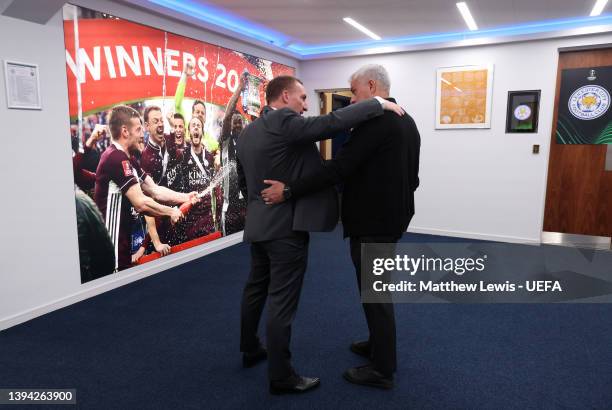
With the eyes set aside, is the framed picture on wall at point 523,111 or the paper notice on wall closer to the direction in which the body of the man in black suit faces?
the paper notice on wall

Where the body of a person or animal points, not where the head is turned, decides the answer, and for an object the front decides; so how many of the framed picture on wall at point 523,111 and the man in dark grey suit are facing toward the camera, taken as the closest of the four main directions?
1

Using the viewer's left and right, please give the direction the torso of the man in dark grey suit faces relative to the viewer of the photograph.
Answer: facing away from the viewer and to the right of the viewer

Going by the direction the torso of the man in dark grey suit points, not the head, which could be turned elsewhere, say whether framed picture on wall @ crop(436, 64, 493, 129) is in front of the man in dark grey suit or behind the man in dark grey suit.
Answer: in front

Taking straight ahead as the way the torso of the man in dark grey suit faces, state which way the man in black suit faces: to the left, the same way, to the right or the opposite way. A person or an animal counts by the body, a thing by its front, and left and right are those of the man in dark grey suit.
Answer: to the left

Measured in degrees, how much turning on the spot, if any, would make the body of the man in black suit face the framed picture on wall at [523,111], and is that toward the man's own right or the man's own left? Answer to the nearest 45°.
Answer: approximately 90° to the man's own right

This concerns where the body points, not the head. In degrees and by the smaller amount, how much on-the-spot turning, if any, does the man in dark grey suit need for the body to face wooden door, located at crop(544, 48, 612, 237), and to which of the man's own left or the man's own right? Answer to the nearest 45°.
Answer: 0° — they already face it

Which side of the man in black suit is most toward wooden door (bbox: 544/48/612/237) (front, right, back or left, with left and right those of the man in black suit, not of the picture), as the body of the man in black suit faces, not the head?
right

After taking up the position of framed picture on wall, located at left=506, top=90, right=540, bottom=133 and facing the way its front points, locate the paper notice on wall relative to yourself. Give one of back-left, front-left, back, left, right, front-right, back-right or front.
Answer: front-right

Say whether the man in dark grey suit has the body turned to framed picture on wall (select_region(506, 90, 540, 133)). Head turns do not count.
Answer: yes

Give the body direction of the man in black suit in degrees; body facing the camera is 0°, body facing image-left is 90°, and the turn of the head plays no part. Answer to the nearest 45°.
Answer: approximately 135°
